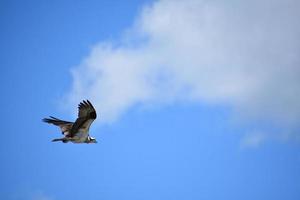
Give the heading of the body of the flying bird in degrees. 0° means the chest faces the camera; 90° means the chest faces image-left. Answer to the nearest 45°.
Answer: approximately 270°
